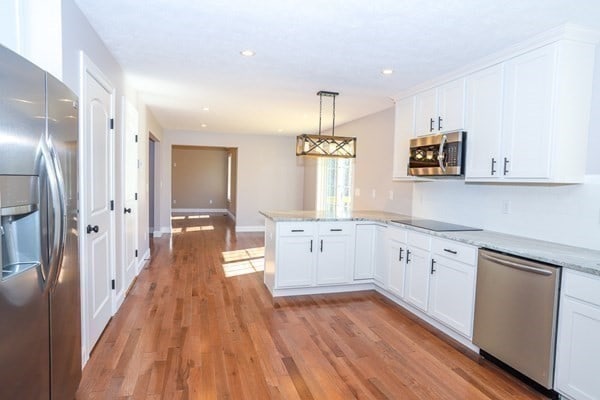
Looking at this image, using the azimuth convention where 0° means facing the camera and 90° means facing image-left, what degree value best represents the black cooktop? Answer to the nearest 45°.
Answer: approximately 45°

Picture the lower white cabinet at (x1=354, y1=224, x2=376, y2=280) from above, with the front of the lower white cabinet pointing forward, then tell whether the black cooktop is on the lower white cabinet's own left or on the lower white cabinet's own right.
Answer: on the lower white cabinet's own left

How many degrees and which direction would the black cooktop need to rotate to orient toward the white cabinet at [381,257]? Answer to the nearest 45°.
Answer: approximately 90° to its right

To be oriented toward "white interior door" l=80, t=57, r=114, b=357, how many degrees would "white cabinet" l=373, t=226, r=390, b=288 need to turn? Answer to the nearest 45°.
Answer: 0° — it already faces it

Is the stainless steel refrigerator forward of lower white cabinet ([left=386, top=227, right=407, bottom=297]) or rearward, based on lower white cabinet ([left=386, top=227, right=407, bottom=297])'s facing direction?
forward

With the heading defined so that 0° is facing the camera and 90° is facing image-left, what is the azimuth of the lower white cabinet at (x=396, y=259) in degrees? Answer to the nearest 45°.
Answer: approximately 45°
